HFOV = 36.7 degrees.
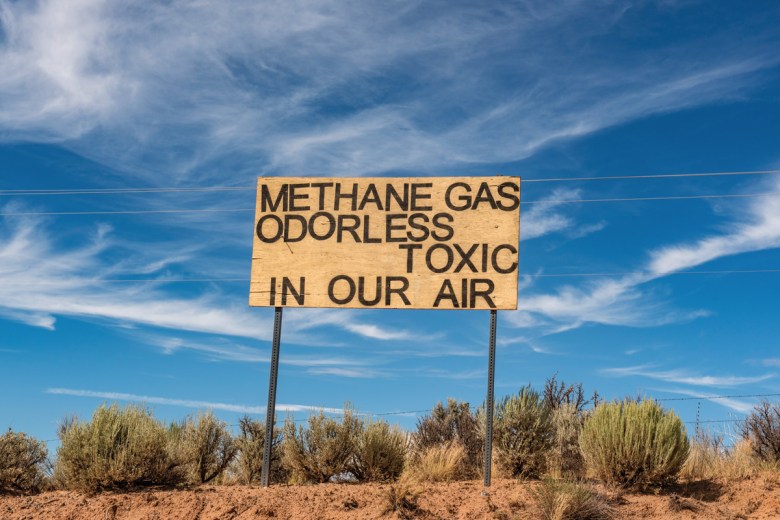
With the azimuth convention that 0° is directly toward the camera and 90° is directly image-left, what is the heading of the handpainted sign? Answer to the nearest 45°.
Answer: approximately 0°

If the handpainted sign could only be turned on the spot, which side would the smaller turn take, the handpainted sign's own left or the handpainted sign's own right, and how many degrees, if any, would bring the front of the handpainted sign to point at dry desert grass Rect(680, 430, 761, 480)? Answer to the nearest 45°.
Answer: approximately 90° to the handpainted sign's own left

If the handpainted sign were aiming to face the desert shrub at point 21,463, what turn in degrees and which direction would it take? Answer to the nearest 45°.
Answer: approximately 90° to its right

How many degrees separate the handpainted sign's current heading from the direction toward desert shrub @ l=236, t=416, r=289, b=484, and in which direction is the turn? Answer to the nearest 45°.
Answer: approximately 135° to its right

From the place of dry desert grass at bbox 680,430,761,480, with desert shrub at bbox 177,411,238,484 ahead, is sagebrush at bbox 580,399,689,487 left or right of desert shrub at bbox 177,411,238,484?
left

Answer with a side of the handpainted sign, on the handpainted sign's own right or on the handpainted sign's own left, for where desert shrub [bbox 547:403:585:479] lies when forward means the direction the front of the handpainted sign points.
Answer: on the handpainted sign's own left

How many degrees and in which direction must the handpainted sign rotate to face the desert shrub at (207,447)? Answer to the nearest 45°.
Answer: approximately 135° to its right

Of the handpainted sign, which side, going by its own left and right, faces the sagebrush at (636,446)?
left
